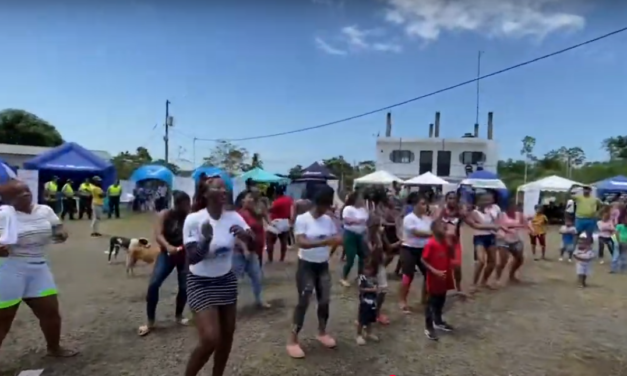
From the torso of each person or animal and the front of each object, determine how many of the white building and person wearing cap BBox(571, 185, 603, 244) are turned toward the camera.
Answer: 2

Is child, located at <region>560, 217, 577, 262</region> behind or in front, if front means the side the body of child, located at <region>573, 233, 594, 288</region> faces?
behind

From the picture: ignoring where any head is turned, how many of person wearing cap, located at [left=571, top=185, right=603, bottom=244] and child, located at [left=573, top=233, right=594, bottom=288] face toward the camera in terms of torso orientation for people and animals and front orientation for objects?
2

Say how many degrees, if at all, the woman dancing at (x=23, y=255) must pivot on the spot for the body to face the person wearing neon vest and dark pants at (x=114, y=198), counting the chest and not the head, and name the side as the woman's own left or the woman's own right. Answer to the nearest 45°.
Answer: approximately 135° to the woman's own left

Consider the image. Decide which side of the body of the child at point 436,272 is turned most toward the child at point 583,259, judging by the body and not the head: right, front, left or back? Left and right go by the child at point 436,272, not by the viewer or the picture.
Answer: left

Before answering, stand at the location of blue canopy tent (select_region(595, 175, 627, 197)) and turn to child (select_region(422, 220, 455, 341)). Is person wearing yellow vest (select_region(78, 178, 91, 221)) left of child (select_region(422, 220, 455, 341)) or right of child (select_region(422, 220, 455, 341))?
right

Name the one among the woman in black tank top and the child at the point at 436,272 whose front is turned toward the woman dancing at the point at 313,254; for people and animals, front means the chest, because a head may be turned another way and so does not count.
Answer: the woman in black tank top

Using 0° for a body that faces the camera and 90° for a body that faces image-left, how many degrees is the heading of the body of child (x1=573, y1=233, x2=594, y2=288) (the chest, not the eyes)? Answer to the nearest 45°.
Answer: approximately 0°

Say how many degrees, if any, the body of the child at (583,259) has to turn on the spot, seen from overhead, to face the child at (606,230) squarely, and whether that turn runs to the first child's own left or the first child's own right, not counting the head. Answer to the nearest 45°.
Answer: approximately 180°

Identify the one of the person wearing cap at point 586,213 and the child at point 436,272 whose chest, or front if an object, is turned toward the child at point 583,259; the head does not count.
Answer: the person wearing cap

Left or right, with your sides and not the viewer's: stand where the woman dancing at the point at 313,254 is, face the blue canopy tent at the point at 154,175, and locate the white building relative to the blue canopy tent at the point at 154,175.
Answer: right
